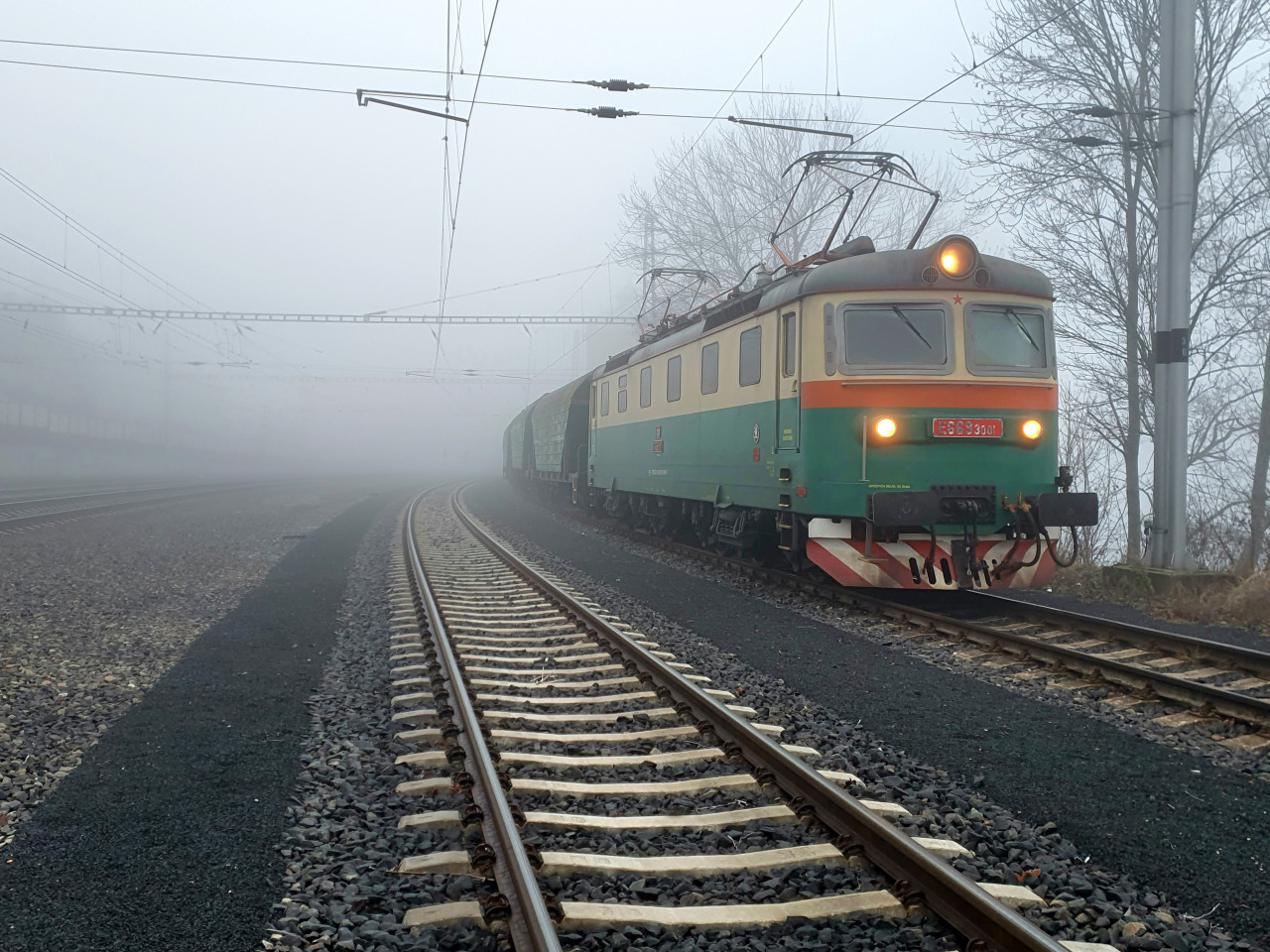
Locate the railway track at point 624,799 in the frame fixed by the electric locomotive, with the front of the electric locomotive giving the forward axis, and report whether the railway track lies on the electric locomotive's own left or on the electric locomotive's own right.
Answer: on the electric locomotive's own right

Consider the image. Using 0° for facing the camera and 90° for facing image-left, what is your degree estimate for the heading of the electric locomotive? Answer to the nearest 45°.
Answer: approximately 315°
